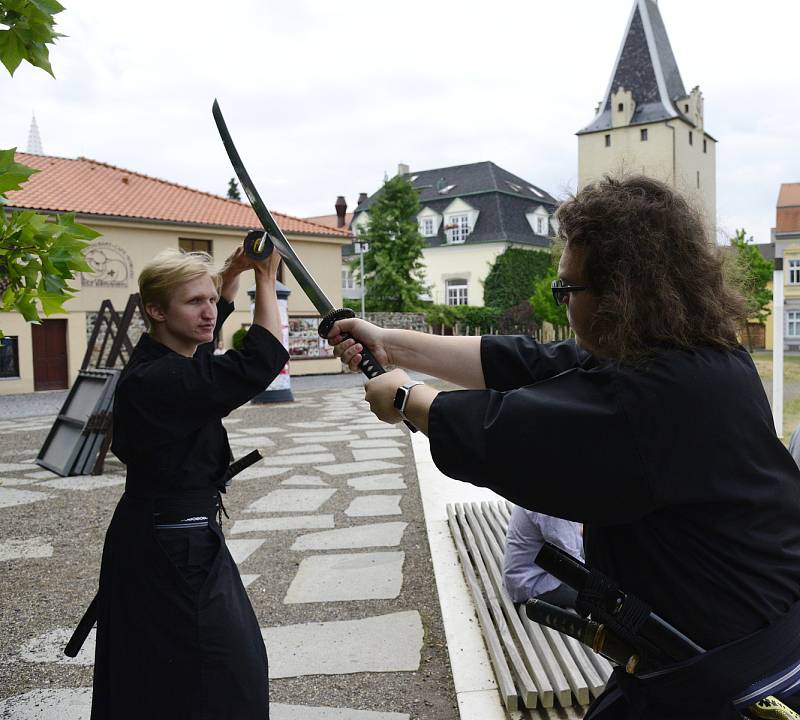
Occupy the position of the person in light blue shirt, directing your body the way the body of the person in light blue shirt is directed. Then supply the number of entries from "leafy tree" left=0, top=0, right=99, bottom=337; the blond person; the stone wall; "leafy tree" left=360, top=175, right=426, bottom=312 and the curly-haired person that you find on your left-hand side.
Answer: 2

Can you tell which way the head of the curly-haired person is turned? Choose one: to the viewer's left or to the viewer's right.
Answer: to the viewer's left

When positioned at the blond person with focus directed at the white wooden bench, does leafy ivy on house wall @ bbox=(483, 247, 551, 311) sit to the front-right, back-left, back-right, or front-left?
front-left

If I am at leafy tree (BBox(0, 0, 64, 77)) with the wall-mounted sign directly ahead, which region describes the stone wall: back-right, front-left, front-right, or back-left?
front-right

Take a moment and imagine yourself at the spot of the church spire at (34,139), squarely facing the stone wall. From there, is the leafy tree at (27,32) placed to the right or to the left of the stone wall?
right
